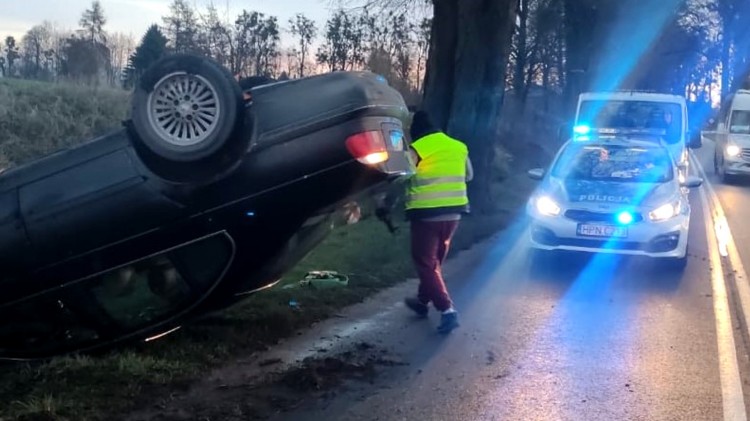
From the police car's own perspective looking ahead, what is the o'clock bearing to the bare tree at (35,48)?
The bare tree is roughly at 4 o'clock from the police car.

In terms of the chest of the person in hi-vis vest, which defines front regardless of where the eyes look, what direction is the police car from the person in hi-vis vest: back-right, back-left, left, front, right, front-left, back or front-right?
right

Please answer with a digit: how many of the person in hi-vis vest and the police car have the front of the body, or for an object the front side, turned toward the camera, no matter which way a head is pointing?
1

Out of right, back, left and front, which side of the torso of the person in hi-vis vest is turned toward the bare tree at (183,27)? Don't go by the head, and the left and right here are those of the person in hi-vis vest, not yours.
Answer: front

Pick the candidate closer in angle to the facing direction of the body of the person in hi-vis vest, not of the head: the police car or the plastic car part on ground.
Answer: the plastic car part on ground

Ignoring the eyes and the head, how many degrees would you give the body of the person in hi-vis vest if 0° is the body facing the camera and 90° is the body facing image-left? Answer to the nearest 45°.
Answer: approximately 135°

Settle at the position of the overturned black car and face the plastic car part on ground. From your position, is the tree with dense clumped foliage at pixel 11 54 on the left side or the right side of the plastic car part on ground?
left

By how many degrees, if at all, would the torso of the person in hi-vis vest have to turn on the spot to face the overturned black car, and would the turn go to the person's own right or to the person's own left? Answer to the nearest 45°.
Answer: approximately 90° to the person's own left

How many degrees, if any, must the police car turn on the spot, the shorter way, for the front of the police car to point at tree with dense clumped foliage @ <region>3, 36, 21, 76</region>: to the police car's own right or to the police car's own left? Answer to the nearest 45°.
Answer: approximately 135° to the police car's own right

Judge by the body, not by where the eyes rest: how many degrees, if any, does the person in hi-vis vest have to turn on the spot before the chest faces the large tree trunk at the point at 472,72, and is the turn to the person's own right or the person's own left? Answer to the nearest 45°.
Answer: approximately 45° to the person's own right

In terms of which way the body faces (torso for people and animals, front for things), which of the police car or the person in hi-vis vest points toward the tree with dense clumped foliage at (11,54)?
the person in hi-vis vest
